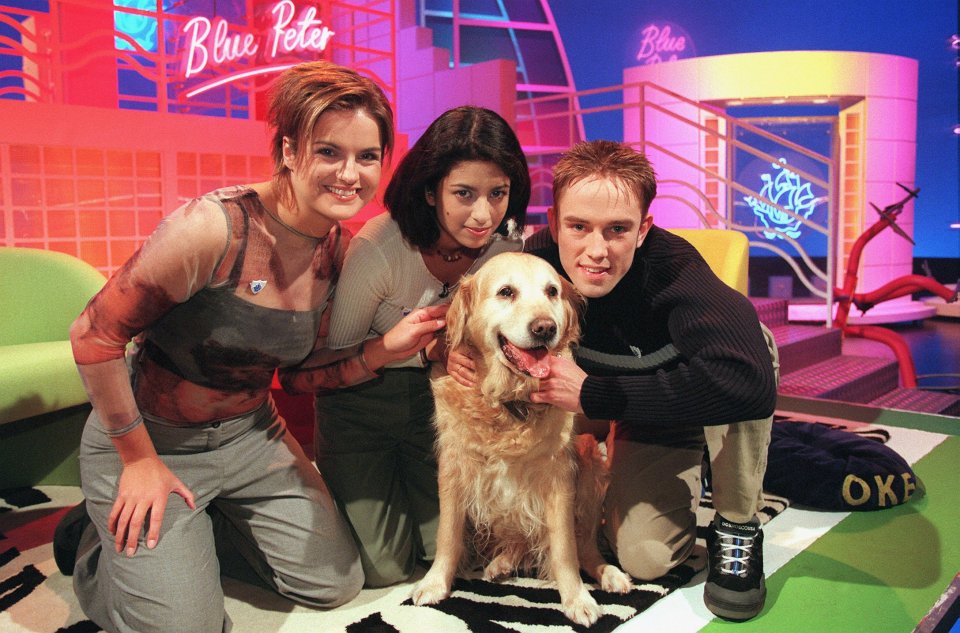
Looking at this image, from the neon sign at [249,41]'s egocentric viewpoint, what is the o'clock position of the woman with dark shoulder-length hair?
The woman with dark shoulder-length hair is roughly at 12 o'clock from the neon sign.

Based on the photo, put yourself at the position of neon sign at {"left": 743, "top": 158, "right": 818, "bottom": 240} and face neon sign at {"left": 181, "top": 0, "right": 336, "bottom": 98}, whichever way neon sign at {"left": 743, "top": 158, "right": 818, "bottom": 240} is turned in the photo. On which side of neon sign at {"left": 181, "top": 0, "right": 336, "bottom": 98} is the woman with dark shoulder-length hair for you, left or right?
left

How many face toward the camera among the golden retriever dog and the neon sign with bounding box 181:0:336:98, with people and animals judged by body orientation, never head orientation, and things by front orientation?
2

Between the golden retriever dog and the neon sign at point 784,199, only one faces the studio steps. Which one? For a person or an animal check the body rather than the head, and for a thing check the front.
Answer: the neon sign

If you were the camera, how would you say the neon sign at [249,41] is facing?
facing the viewer

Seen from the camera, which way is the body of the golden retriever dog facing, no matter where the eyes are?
toward the camera

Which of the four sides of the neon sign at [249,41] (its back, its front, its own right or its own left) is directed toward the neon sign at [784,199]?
left

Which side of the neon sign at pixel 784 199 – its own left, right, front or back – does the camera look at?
front

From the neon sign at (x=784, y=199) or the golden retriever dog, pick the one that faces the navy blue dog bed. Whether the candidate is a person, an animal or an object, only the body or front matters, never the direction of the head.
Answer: the neon sign

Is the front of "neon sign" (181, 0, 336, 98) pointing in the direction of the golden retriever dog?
yes
